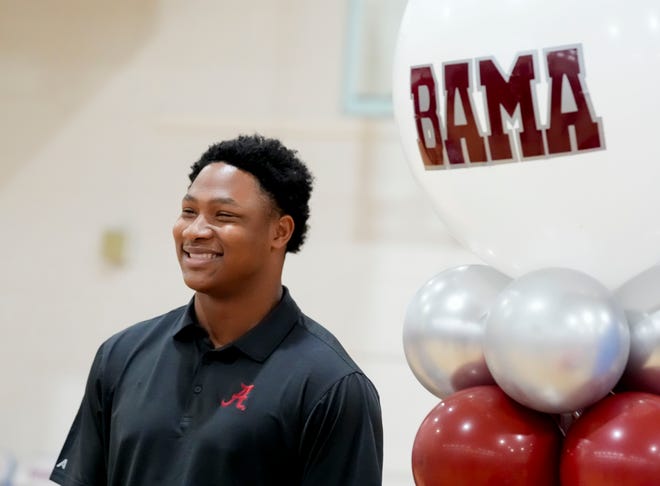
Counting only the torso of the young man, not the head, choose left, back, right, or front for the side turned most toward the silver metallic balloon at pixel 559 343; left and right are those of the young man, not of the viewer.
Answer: left

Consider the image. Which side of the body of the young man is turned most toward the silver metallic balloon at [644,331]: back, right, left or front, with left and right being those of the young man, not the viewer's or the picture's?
left

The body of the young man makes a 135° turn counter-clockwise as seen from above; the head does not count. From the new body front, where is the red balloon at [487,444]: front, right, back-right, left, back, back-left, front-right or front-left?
front-right
